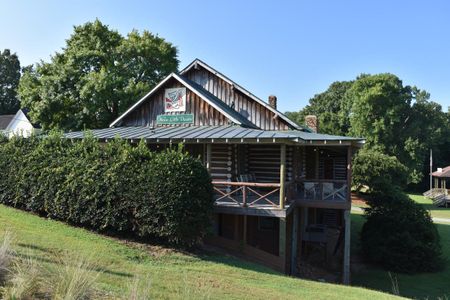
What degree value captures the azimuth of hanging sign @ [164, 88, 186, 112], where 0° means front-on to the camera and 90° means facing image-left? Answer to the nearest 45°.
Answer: approximately 0°

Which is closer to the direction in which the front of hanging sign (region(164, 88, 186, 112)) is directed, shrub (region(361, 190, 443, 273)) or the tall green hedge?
the tall green hedge

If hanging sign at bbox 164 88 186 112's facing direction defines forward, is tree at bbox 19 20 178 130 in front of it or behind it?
behind

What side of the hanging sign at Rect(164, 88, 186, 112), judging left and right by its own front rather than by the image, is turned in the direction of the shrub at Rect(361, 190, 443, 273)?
left

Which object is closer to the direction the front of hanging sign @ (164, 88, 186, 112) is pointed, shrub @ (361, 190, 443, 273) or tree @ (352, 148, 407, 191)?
the shrub

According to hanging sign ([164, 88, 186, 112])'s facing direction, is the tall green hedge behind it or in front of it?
in front

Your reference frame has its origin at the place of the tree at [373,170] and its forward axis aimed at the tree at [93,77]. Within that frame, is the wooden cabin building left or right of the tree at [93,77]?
left

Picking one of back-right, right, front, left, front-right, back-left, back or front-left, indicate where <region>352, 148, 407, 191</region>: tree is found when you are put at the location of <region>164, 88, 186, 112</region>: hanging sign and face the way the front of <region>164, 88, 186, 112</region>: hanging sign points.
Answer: back-left
